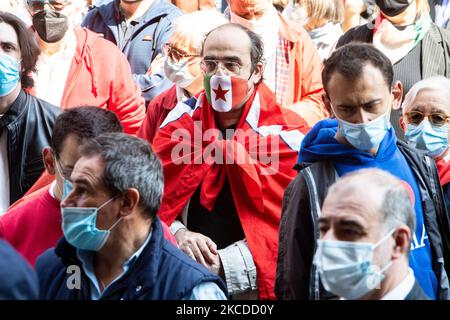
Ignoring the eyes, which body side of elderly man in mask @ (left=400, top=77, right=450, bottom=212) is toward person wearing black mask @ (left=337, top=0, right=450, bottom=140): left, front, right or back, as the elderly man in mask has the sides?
back

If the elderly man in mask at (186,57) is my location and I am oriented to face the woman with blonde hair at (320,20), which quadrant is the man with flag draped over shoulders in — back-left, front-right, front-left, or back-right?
back-right

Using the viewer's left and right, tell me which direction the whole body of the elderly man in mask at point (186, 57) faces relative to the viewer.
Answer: facing the viewer and to the left of the viewer

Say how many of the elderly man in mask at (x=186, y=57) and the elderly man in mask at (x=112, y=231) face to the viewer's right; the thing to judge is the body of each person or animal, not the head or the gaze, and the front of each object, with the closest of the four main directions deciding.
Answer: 0

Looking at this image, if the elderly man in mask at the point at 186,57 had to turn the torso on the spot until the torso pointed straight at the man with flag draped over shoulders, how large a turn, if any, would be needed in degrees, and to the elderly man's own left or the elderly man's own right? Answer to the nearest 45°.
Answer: approximately 45° to the elderly man's own left

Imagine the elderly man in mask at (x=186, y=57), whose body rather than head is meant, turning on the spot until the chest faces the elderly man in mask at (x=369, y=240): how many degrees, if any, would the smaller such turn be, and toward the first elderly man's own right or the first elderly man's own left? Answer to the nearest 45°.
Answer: approximately 45° to the first elderly man's own left

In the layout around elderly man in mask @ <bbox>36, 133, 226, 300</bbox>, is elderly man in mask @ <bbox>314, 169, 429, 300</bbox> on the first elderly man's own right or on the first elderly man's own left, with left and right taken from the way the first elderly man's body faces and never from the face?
on the first elderly man's own left

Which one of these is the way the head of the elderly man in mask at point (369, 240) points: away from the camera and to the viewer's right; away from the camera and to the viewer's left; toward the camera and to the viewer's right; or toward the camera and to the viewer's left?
toward the camera and to the viewer's left

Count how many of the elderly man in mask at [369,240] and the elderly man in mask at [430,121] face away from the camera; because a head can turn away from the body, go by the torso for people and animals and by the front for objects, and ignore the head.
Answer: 0

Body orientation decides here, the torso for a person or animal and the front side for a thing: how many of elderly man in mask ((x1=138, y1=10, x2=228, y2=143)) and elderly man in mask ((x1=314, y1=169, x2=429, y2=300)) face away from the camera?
0

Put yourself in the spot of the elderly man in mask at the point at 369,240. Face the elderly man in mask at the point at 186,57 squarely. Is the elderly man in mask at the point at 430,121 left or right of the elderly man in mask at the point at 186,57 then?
right

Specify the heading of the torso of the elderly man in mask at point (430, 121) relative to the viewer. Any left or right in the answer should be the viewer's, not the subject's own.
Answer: facing the viewer

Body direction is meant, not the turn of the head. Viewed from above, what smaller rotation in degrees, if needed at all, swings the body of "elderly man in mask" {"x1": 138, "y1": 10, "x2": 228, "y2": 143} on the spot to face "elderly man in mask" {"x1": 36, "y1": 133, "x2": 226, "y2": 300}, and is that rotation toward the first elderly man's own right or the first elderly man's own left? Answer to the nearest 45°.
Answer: approximately 45° to the first elderly man's own left
